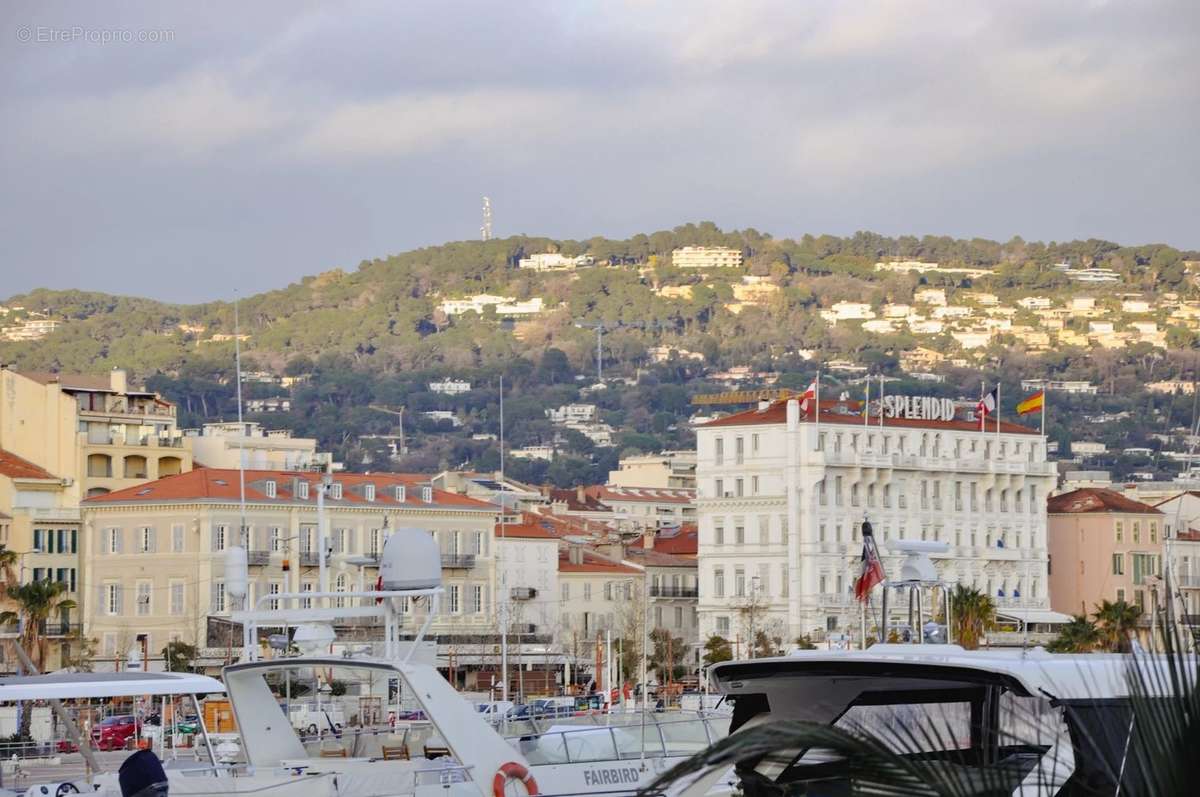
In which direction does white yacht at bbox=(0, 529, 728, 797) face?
to the viewer's right

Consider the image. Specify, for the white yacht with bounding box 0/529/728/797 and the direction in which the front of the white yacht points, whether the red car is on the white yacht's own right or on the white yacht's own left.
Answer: on the white yacht's own left

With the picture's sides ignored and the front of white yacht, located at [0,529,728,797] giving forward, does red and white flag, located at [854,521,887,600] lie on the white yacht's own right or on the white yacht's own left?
on the white yacht's own right

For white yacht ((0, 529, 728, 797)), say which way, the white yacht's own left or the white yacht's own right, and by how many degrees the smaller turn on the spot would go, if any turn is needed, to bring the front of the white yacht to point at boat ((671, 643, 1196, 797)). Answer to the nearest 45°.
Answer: approximately 90° to the white yacht's own right
